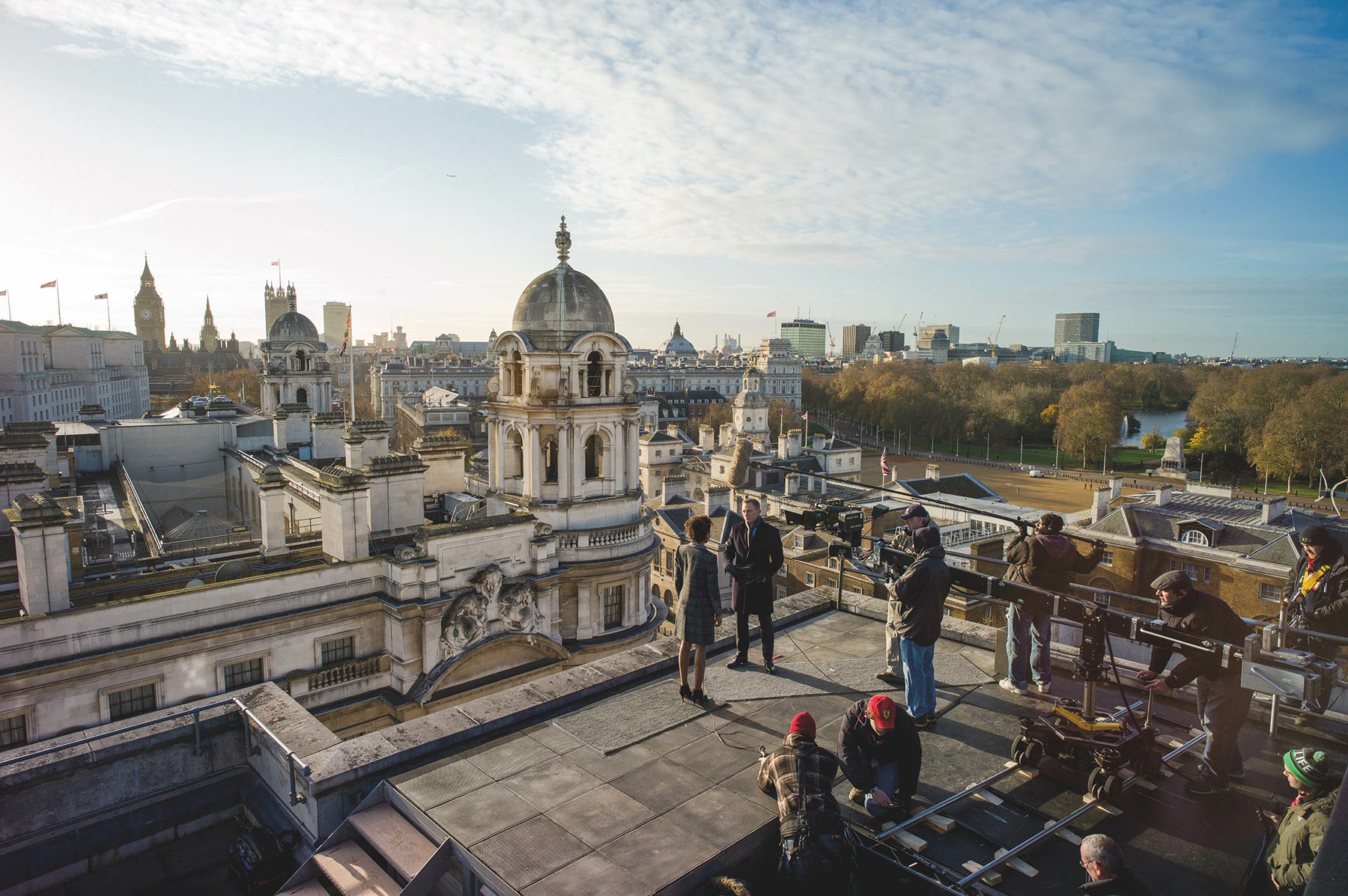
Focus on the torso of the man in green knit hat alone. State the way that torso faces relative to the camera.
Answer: to the viewer's left

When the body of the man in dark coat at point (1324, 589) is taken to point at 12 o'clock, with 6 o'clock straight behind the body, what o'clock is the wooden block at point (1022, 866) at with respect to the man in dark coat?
The wooden block is roughly at 11 o'clock from the man in dark coat.

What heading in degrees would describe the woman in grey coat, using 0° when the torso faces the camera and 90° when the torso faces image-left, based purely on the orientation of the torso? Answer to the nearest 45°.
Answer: approximately 180°

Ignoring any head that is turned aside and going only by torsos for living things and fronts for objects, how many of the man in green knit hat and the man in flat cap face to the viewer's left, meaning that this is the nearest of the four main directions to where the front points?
2

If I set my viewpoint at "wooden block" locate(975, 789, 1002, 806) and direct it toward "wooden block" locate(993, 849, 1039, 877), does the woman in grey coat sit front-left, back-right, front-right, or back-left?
back-right

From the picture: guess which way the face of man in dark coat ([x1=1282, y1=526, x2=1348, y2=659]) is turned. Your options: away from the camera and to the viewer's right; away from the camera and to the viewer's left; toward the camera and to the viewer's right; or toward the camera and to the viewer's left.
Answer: toward the camera and to the viewer's left

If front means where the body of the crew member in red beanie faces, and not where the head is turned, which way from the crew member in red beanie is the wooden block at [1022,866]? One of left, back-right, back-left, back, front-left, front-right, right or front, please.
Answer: right

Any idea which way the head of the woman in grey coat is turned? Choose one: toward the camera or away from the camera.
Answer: away from the camera

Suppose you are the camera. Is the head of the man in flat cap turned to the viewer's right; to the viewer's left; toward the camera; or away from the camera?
to the viewer's left

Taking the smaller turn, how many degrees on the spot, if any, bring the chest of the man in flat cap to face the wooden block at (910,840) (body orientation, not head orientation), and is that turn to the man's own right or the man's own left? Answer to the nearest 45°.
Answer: approximately 45° to the man's own left

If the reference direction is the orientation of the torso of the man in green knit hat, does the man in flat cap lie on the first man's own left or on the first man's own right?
on the first man's own right

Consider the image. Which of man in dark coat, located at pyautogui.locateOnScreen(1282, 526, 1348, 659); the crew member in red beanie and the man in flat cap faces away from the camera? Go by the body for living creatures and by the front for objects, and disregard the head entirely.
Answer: the crew member in red beanie

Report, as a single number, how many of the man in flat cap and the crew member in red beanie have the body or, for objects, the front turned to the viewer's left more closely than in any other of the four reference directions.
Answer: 1

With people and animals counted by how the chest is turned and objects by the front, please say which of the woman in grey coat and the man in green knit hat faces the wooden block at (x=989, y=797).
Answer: the man in green knit hat

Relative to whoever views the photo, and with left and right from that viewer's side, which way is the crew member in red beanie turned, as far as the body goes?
facing away from the viewer

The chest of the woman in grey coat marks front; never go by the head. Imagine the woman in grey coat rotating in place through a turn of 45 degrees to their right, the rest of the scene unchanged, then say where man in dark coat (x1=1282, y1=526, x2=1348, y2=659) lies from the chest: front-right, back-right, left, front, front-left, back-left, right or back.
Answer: front-right

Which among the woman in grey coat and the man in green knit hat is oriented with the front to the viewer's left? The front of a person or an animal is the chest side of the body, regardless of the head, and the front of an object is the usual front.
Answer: the man in green knit hat

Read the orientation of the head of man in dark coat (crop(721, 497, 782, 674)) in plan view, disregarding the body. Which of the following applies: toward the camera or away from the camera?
toward the camera
